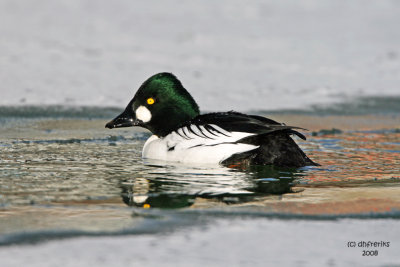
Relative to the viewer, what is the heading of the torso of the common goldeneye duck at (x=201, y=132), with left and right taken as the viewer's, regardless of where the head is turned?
facing to the left of the viewer
